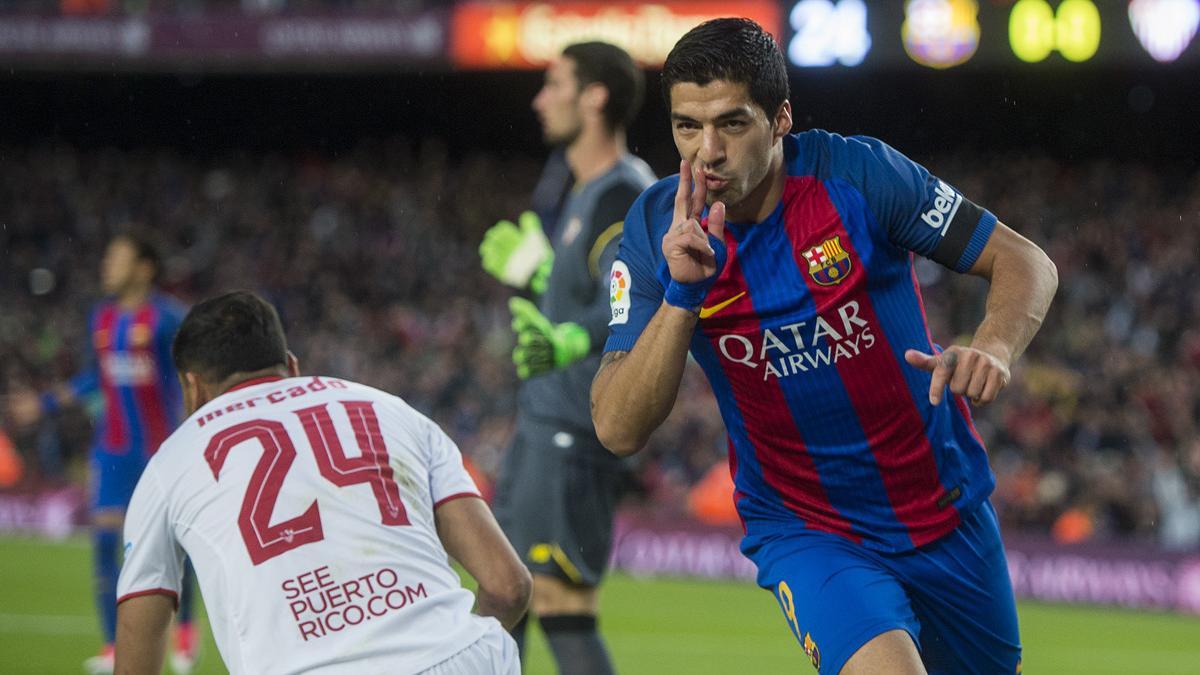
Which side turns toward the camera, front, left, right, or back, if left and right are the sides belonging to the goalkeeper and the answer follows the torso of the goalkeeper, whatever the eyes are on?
left

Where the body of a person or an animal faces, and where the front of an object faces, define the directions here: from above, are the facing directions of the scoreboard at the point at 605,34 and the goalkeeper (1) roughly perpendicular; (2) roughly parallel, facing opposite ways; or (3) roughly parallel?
roughly perpendicular

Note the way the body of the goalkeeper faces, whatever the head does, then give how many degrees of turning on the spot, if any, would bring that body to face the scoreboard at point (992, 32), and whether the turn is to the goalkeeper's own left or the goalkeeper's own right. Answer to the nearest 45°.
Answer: approximately 135° to the goalkeeper's own right

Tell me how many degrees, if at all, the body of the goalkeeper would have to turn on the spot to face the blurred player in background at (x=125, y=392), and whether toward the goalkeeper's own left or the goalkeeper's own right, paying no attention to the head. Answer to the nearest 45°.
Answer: approximately 45° to the goalkeeper's own right

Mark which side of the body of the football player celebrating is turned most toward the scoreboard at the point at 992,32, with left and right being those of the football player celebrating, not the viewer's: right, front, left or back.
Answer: back

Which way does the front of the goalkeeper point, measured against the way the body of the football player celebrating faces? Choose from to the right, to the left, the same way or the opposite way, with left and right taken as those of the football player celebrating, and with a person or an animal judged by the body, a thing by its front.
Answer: to the right

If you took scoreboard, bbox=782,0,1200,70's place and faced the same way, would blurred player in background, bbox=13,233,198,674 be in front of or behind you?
in front

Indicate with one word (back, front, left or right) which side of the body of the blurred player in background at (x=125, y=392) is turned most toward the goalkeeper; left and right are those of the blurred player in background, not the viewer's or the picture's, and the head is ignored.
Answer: left

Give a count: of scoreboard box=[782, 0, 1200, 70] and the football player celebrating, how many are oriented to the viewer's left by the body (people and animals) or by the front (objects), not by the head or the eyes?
0

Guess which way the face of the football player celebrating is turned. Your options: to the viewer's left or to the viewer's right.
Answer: to the viewer's left
